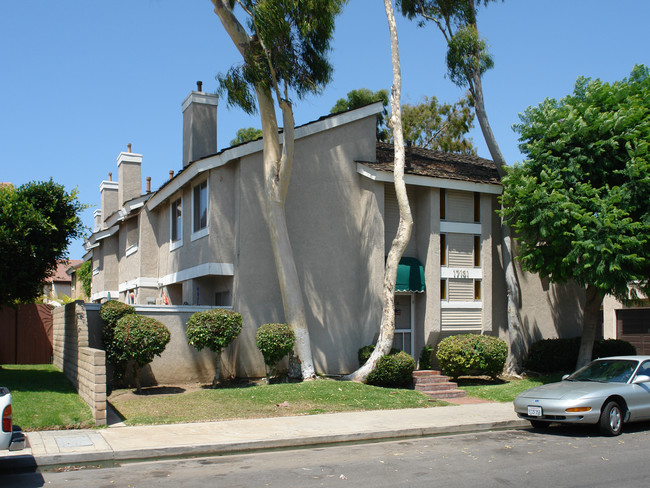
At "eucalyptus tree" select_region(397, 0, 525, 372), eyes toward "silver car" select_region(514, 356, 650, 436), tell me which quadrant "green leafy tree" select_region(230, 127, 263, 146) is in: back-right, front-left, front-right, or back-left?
back-right

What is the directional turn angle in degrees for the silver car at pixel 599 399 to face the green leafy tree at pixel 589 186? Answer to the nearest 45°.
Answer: approximately 135° to its right

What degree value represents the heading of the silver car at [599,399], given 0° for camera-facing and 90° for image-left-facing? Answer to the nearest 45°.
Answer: approximately 45°

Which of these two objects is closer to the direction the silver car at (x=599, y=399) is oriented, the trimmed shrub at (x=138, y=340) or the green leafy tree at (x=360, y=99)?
the trimmed shrub

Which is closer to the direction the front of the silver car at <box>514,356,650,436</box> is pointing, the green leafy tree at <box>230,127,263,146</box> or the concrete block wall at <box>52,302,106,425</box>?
the concrete block wall

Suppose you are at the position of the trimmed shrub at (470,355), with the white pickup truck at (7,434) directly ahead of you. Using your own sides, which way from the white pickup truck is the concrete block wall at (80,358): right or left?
right

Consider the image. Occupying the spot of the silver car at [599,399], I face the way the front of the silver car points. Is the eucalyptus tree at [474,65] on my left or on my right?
on my right
